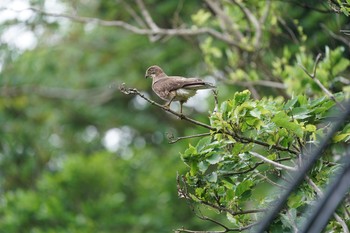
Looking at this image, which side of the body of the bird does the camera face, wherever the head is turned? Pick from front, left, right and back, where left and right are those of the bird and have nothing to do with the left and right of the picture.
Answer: left
